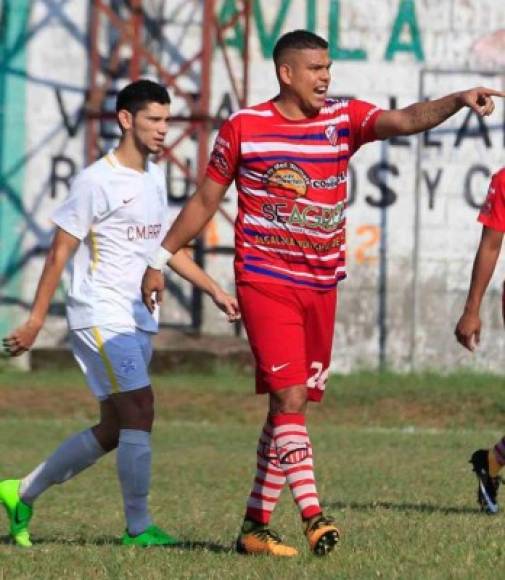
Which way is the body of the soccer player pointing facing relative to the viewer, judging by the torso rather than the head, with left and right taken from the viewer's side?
facing the viewer and to the right of the viewer

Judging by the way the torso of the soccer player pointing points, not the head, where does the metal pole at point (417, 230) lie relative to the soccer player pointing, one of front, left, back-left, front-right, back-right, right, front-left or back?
back-left

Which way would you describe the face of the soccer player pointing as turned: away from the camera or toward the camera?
toward the camera

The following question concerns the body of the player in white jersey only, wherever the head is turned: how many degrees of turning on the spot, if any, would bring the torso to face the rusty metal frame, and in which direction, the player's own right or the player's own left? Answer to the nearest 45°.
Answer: approximately 135° to the player's own left

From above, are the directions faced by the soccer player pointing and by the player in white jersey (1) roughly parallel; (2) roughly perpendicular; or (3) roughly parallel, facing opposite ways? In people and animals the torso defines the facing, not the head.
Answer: roughly parallel

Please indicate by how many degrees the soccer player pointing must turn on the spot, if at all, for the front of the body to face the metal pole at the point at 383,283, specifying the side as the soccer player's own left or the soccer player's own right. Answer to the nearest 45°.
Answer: approximately 135° to the soccer player's own left

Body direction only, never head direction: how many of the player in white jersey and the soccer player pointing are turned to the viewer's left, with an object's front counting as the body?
0

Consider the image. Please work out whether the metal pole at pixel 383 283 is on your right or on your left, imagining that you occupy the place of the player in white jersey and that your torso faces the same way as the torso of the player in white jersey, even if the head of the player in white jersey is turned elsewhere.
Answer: on your left

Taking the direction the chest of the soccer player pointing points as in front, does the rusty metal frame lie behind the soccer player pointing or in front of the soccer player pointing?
behind

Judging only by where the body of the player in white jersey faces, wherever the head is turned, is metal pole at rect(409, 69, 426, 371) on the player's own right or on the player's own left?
on the player's own left
